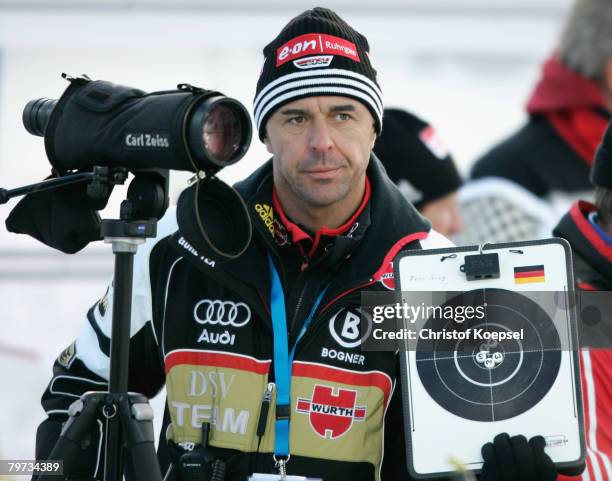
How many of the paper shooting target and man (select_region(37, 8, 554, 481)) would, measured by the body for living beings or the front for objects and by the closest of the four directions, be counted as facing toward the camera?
2

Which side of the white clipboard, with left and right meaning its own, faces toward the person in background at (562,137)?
back

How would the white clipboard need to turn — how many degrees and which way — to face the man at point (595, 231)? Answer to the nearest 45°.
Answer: approximately 135° to its left

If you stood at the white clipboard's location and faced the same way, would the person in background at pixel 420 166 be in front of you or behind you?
behind

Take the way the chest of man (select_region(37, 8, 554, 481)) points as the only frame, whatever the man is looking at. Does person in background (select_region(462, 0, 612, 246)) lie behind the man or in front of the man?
behind

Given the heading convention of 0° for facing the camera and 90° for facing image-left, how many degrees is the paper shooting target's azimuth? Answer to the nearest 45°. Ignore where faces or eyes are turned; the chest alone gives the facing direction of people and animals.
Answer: approximately 0°

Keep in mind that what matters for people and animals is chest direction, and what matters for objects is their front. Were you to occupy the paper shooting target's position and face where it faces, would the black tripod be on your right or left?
on your right

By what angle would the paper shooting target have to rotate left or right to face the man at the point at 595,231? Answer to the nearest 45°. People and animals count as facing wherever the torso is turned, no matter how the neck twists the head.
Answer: approximately 135° to its left

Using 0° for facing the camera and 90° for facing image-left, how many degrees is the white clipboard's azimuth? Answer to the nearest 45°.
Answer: approximately 0°

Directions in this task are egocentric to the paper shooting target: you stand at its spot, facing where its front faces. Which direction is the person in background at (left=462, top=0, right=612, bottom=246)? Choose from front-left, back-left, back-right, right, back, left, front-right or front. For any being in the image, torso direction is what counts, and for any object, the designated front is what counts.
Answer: back

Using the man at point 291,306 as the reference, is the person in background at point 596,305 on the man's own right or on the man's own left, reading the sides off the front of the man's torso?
on the man's own left
